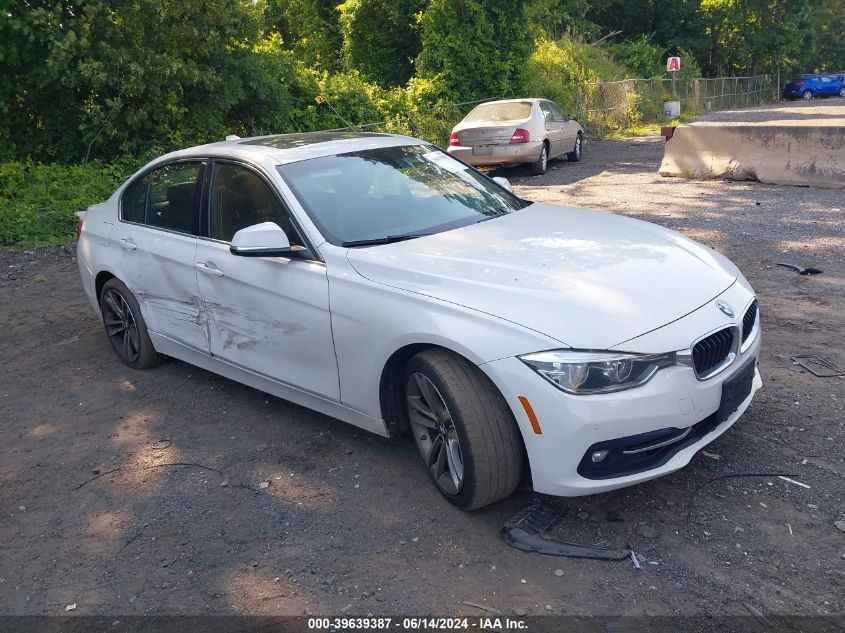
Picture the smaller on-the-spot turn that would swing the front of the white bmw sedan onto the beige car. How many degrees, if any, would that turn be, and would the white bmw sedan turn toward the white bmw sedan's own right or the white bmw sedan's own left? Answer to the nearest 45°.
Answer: approximately 135° to the white bmw sedan's own left

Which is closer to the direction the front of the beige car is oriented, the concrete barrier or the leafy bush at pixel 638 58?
the leafy bush

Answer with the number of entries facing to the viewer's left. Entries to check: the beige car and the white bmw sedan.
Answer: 0

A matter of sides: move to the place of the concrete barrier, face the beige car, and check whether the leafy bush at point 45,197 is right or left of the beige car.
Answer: left

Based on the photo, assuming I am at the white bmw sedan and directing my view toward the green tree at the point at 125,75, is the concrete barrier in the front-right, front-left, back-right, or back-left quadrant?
front-right

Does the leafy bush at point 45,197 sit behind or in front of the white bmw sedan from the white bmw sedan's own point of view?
behind

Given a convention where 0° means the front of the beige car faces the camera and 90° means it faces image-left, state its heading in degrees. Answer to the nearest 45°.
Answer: approximately 225°

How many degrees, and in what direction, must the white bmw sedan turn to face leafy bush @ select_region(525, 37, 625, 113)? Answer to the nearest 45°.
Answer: approximately 135° to its left

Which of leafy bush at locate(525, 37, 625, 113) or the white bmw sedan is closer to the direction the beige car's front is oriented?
the leafy bush

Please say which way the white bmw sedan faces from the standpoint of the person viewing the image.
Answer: facing the viewer and to the right of the viewer

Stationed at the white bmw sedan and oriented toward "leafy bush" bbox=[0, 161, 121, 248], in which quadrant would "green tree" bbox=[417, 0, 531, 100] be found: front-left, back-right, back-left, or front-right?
front-right

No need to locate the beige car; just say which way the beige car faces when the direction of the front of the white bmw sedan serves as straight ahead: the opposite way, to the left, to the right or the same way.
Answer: to the left
